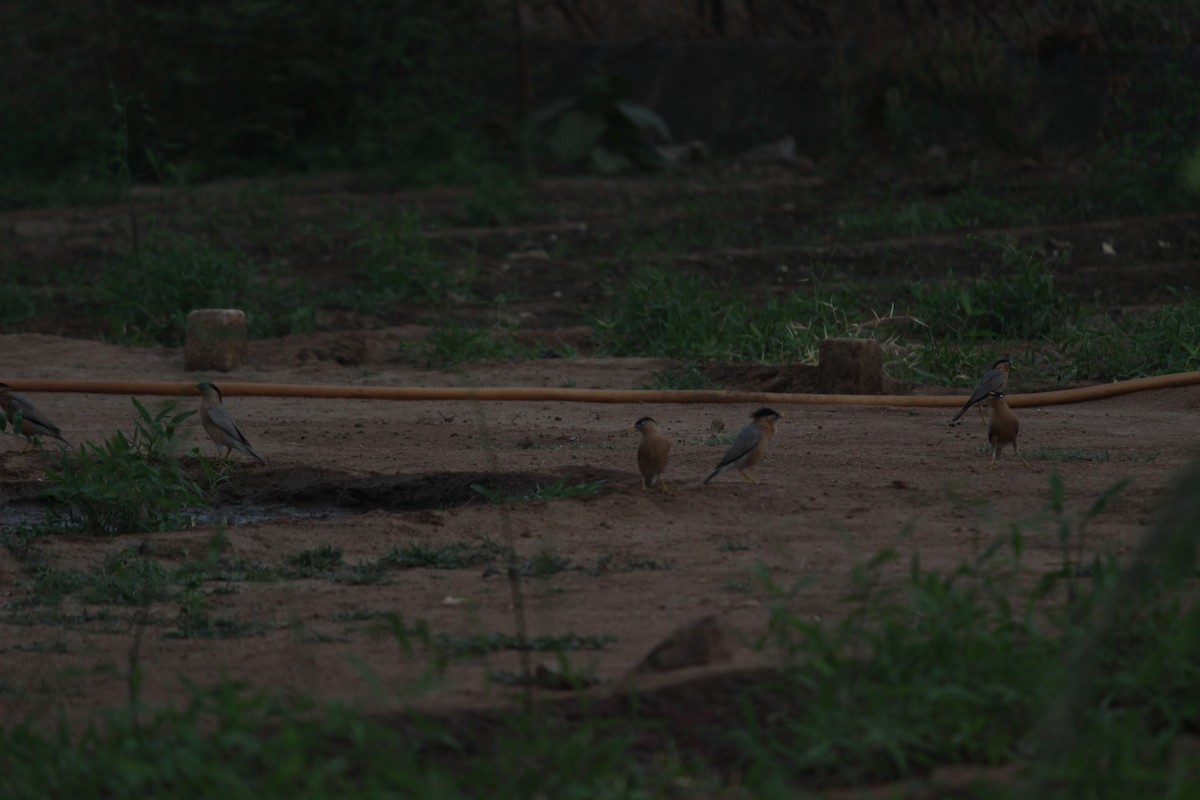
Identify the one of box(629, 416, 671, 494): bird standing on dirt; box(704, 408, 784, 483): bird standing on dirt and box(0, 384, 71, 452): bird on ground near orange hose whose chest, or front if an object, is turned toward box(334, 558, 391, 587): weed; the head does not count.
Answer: box(629, 416, 671, 494): bird standing on dirt

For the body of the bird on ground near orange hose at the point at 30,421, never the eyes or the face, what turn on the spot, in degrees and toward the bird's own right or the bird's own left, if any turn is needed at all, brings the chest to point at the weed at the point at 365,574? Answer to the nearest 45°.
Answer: approximately 90° to the bird's own left

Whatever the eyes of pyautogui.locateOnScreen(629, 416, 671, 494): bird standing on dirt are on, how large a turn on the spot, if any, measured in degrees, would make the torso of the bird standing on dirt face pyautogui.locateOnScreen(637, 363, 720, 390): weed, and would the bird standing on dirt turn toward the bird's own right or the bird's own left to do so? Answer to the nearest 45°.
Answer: approximately 135° to the bird's own right

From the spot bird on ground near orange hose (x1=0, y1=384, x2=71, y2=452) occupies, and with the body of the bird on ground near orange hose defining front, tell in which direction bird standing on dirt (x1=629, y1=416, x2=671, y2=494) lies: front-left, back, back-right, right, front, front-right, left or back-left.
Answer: back-left

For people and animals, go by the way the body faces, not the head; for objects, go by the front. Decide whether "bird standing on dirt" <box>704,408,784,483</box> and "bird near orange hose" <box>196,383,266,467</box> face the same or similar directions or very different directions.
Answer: very different directions

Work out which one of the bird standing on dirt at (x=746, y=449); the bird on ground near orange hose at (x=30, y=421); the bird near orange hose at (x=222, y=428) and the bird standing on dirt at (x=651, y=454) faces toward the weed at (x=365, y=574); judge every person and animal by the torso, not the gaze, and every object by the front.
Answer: the bird standing on dirt at (x=651, y=454)

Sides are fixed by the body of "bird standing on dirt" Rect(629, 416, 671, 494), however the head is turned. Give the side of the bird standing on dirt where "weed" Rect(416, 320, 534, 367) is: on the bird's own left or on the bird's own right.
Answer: on the bird's own right

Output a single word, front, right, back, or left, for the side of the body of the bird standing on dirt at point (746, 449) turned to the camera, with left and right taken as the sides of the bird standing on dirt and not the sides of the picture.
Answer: right

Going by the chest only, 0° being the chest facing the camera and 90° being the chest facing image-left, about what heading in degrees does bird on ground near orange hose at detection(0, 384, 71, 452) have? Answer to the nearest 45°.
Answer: approximately 90°

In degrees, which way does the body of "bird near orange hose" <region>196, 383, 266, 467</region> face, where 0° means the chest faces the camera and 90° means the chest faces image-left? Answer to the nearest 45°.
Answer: approximately 90°

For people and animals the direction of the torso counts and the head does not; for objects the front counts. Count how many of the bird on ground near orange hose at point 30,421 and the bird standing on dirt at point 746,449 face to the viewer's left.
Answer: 1

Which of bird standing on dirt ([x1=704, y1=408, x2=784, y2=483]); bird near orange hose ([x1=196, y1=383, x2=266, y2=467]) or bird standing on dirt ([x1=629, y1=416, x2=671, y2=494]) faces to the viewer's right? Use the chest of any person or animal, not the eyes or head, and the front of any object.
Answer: bird standing on dirt ([x1=704, y1=408, x2=784, y2=483])
